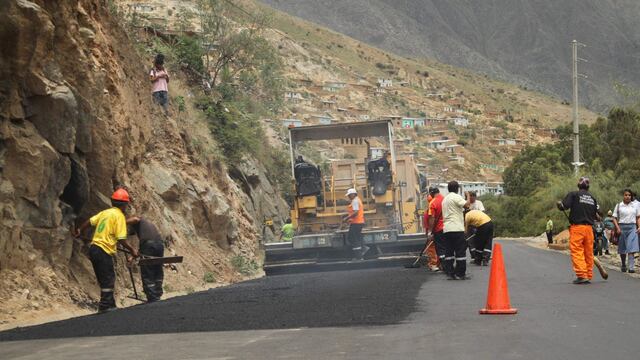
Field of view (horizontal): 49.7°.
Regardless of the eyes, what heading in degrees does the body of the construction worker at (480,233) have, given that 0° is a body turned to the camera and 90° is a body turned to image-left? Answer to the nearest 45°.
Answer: approximately 90°

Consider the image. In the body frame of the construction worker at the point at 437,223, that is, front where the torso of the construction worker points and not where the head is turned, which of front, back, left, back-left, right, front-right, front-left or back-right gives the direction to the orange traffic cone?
left

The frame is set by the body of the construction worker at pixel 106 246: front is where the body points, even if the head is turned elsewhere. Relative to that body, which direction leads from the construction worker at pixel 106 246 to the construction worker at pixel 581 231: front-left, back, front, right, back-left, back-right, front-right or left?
front-right

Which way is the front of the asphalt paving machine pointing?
away from the camera

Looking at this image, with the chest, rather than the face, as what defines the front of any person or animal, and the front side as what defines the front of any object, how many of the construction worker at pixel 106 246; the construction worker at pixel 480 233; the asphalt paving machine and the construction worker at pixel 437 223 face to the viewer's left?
2

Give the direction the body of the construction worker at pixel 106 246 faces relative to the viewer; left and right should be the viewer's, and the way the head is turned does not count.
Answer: facing away from the viewer and to the right of the viewer

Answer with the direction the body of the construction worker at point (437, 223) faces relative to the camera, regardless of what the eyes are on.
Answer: to the viewer's left

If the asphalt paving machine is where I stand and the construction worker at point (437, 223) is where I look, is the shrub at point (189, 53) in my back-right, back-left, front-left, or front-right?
back-right

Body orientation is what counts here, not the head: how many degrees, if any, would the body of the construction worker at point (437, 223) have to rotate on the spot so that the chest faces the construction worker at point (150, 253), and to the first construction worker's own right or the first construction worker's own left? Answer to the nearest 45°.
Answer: approximately 45° to the first construction worker's own left

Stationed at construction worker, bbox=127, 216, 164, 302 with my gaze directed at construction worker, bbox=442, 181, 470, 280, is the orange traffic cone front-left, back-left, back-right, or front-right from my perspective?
front-right

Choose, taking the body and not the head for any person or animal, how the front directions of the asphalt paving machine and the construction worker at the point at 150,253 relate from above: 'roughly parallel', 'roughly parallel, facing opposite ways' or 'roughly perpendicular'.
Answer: roughly perpendicular

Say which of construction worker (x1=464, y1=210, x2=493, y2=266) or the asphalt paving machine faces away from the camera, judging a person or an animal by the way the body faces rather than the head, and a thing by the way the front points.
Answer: the asphalt paving machine

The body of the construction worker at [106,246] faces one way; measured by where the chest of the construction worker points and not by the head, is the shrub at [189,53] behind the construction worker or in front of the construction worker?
in front

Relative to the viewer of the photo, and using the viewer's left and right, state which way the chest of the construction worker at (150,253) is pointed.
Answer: facing to the left of the viewer
